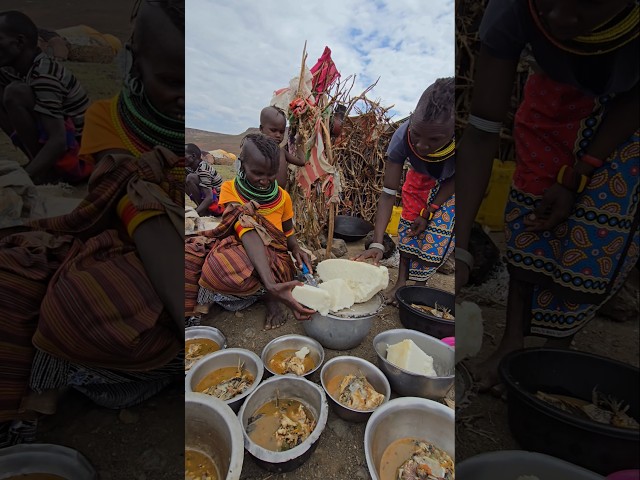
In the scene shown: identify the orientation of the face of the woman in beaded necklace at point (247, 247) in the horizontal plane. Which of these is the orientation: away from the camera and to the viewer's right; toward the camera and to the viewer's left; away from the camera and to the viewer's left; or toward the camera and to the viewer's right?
toward the camera and to the viewer's right

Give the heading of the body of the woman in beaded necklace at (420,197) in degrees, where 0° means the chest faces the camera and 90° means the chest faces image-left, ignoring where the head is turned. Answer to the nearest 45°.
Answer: approximately 45°
